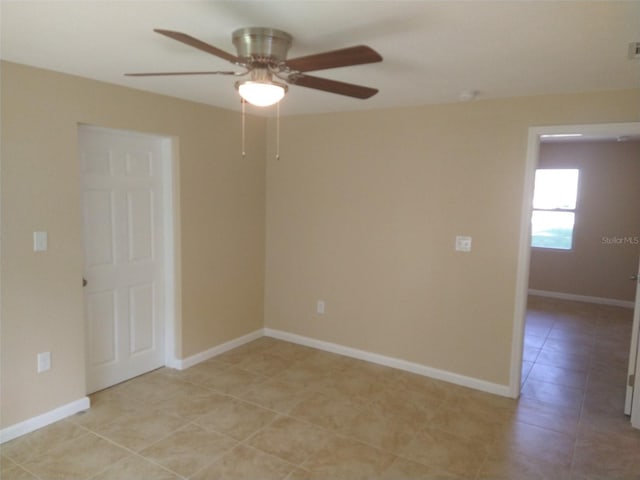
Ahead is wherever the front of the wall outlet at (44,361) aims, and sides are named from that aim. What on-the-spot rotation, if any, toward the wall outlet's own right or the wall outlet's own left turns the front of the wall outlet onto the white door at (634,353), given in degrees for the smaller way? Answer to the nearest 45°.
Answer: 0° — it already faces it

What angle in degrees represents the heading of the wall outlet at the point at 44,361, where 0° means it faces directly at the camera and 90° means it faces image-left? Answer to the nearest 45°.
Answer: approximately 315°

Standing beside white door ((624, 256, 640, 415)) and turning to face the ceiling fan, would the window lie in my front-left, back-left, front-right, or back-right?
back-right

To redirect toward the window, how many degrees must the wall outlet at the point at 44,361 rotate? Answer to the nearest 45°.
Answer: approximately 45° to its left

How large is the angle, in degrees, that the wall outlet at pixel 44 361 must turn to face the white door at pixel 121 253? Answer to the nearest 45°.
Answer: approximately 90° to its left
